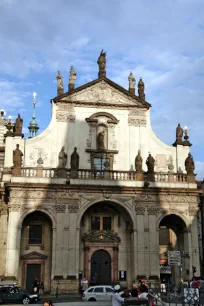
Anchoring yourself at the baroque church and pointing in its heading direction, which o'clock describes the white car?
The white car is roughly at 12 o'clock from the baroque church.

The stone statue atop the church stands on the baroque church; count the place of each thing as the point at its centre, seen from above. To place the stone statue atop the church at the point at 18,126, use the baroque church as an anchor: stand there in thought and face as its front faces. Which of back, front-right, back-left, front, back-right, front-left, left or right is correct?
right

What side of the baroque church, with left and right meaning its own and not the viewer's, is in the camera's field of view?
front

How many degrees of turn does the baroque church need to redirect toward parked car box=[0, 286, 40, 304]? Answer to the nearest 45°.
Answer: approximately 45° to its right

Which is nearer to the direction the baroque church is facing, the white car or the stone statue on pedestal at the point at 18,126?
the white car
